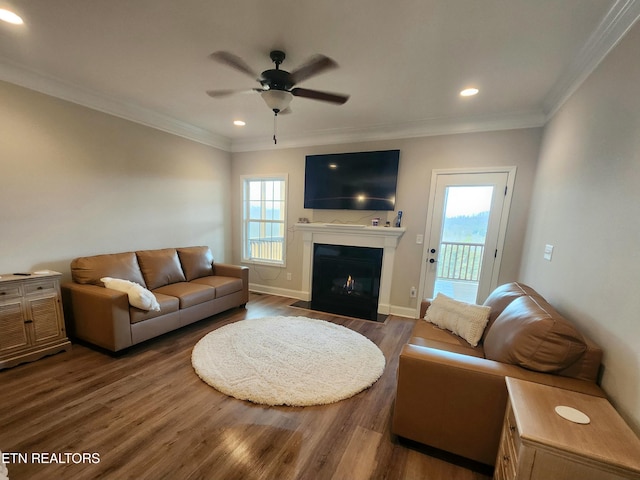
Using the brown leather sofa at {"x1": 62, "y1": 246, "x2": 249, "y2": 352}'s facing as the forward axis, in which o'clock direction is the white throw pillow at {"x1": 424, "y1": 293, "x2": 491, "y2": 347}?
The white throw pillow is roughly at 12 o'clock from the brown leather sofa.

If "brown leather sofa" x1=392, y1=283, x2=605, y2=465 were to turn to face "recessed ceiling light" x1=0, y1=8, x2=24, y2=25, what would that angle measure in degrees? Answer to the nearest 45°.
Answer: approximately 45° to its left

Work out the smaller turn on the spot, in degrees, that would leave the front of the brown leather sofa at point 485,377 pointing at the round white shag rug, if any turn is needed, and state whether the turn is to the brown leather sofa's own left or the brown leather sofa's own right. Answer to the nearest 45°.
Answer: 0° — it already faces it

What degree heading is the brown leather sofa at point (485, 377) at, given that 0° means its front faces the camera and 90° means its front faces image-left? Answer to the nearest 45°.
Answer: approximately 90°

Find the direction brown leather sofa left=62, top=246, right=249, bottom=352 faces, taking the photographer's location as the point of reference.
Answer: facing the viewer and to the right of the viewer

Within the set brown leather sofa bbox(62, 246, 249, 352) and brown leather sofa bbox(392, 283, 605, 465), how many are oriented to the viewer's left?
1

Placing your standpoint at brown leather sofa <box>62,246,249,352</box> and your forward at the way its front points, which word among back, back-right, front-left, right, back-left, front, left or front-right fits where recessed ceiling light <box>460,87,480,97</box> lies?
front

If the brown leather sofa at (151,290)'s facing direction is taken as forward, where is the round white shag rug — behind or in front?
in front
